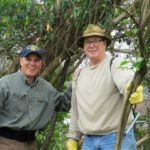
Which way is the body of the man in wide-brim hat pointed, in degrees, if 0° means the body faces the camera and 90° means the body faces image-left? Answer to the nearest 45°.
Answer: approximately 0°
